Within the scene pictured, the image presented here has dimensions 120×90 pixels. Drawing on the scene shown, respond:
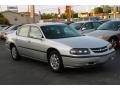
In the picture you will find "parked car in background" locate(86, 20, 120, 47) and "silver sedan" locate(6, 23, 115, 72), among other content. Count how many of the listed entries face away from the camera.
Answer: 0

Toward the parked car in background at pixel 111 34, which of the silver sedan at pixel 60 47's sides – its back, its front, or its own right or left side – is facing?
left

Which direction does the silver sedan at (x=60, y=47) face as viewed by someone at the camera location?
facing the viewer and to the right of the viewer
